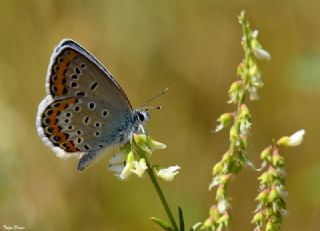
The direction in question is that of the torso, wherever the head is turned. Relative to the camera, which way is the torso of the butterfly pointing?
to the viewer's right

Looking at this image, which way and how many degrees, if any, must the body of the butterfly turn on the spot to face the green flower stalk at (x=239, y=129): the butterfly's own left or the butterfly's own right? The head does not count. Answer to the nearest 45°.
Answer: approximately 45° to the butterfly's own right

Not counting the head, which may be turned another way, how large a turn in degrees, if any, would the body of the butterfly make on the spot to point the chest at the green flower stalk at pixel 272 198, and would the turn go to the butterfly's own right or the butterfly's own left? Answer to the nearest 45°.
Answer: approximately 45° to the butterfly's own right
